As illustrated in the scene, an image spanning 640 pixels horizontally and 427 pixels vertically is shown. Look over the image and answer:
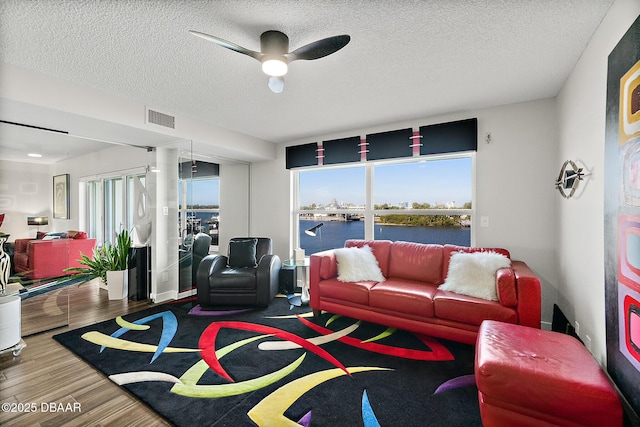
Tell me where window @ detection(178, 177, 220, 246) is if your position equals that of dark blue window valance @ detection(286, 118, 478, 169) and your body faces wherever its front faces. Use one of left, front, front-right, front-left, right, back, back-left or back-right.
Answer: front-right

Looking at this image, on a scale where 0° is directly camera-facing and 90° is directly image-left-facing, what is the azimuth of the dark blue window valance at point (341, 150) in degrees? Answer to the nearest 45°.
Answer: approximately 45°

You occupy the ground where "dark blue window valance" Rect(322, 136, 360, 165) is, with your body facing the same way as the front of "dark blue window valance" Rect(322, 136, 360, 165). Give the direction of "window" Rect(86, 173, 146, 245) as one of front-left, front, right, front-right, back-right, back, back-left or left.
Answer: front-right

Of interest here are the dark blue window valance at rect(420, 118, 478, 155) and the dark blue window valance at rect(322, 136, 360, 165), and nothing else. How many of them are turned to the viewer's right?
0

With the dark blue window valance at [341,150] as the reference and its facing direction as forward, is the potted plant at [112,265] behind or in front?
in front

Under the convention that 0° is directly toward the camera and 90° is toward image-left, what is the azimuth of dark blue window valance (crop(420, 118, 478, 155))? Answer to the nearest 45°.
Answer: approximately 45°

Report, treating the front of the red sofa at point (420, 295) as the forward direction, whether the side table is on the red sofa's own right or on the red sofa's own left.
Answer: on the red sofa's own right

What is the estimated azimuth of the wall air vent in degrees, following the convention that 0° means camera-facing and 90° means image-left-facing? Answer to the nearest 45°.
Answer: approximately 315°
